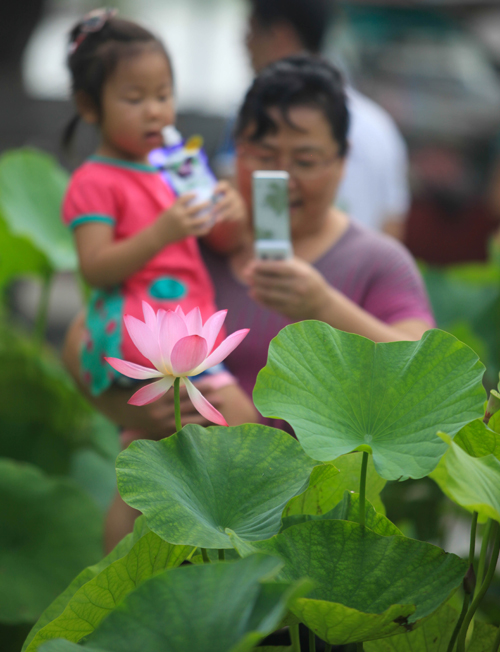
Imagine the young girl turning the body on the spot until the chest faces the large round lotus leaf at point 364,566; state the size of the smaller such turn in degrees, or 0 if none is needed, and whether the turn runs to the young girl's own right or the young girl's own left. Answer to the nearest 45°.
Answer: approximately 45° to the young girl's own right
